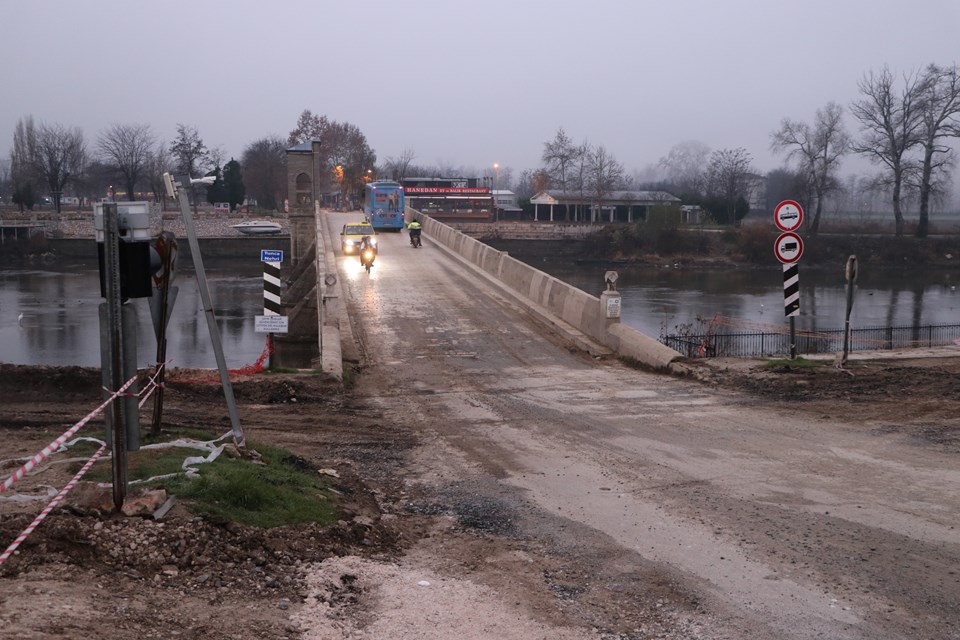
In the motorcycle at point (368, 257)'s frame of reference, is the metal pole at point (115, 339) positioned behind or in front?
in front

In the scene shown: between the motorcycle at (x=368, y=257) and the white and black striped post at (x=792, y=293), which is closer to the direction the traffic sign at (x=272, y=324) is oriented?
the white and black striped post

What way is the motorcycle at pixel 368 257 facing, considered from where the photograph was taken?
facing the viewer

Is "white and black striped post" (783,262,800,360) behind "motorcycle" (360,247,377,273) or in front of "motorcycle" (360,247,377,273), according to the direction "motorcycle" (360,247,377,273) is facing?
in front

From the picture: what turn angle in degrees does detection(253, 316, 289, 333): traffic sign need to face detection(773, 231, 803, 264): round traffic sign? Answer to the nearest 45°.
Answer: approximately 90° to its left

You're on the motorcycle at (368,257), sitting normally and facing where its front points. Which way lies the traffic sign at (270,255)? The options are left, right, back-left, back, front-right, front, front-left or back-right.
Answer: front

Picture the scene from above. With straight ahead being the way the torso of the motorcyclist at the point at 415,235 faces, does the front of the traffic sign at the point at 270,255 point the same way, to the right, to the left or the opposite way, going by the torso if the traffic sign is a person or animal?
the opposite way

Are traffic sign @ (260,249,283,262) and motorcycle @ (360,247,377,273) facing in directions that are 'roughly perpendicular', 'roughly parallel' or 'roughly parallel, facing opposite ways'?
roughly parallel

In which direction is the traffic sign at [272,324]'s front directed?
toward the camera

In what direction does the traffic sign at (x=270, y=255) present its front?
toward the camera

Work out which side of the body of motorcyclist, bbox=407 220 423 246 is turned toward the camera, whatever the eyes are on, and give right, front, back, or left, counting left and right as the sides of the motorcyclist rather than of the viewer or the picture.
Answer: back

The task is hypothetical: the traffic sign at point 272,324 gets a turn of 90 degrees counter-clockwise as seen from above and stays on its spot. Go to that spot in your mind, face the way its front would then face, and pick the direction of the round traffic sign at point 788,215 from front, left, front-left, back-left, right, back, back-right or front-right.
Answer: front

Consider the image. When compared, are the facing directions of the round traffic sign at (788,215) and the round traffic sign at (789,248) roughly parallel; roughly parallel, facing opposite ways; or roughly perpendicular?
roughly parallel

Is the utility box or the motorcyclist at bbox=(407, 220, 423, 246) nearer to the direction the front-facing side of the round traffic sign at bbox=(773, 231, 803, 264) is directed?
the utility box

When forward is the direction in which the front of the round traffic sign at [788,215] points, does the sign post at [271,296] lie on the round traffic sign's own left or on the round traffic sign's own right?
on the round traffic sign's own right

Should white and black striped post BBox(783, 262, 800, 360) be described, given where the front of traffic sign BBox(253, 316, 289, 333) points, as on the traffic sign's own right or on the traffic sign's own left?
on the traffic sign's own left
